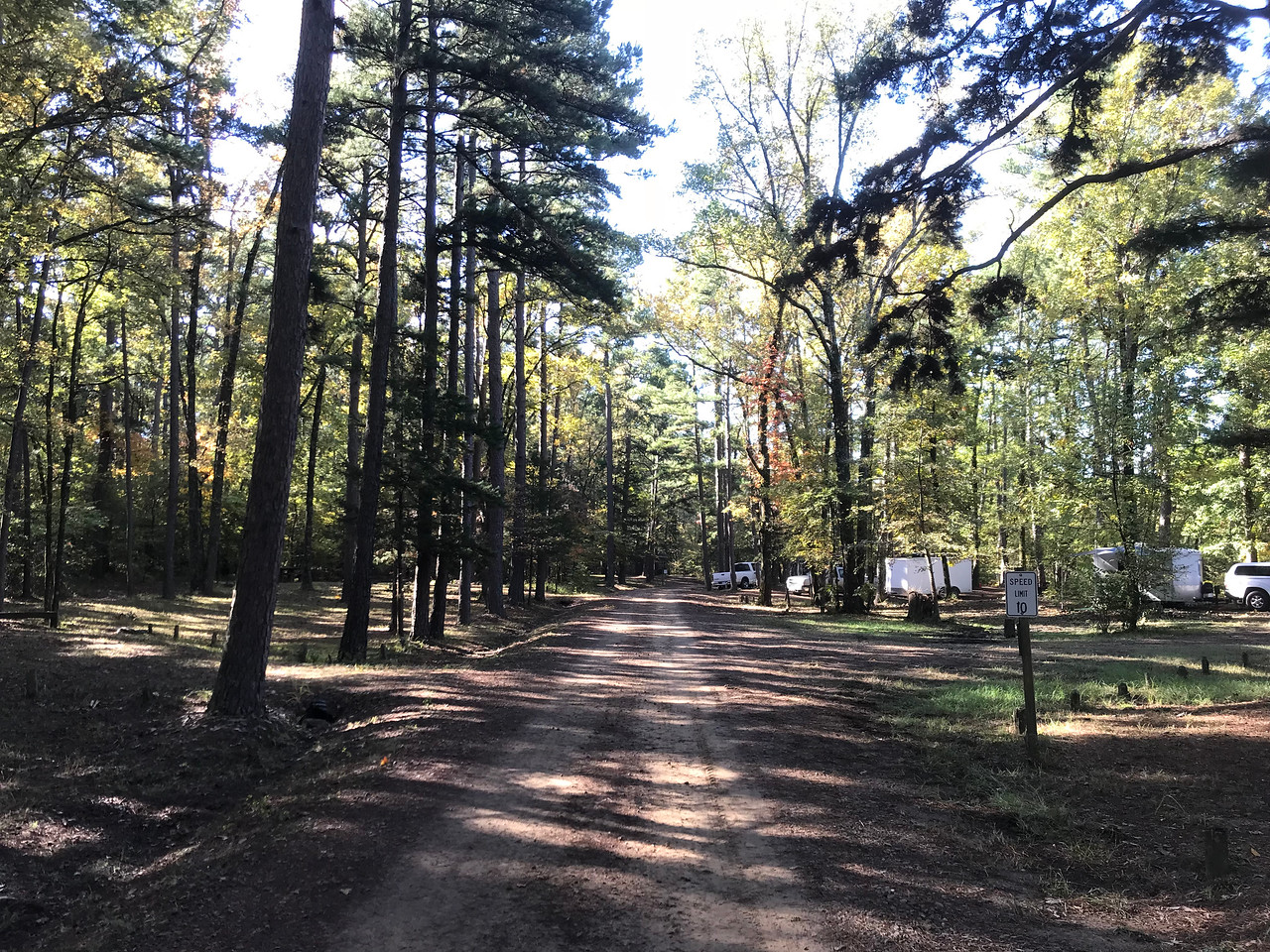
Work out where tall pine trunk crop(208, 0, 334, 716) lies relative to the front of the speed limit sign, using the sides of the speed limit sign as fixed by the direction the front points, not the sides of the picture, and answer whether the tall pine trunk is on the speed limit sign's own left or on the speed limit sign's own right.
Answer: on the speed limit sign's own right

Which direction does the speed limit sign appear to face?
toward the camera

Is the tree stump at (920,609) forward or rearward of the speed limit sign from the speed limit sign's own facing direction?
rearward

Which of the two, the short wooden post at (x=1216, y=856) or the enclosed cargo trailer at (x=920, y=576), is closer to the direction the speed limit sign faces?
the short wooden post

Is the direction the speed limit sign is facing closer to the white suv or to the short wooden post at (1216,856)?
the short wooden post

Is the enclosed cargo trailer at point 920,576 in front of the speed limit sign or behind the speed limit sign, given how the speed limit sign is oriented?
behind

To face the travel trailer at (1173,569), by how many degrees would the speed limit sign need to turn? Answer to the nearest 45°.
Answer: approximately 180°

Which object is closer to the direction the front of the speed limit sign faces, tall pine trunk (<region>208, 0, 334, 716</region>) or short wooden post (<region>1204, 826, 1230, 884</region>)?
the short wooden post
